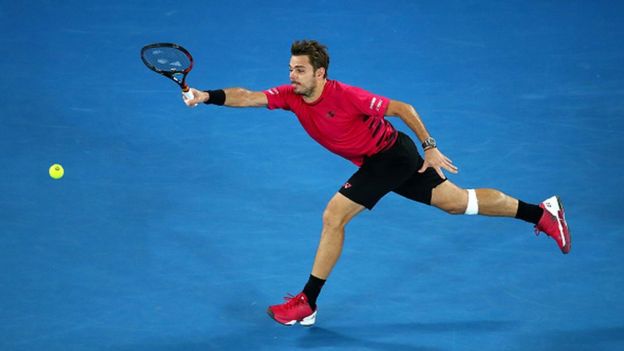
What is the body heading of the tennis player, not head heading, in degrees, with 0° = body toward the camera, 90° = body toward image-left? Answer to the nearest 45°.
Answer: approximately 45°

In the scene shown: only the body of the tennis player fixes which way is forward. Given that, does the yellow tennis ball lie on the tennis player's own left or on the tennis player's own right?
on the tennis player's own right

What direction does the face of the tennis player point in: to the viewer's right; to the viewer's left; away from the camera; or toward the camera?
to the viewer's left
